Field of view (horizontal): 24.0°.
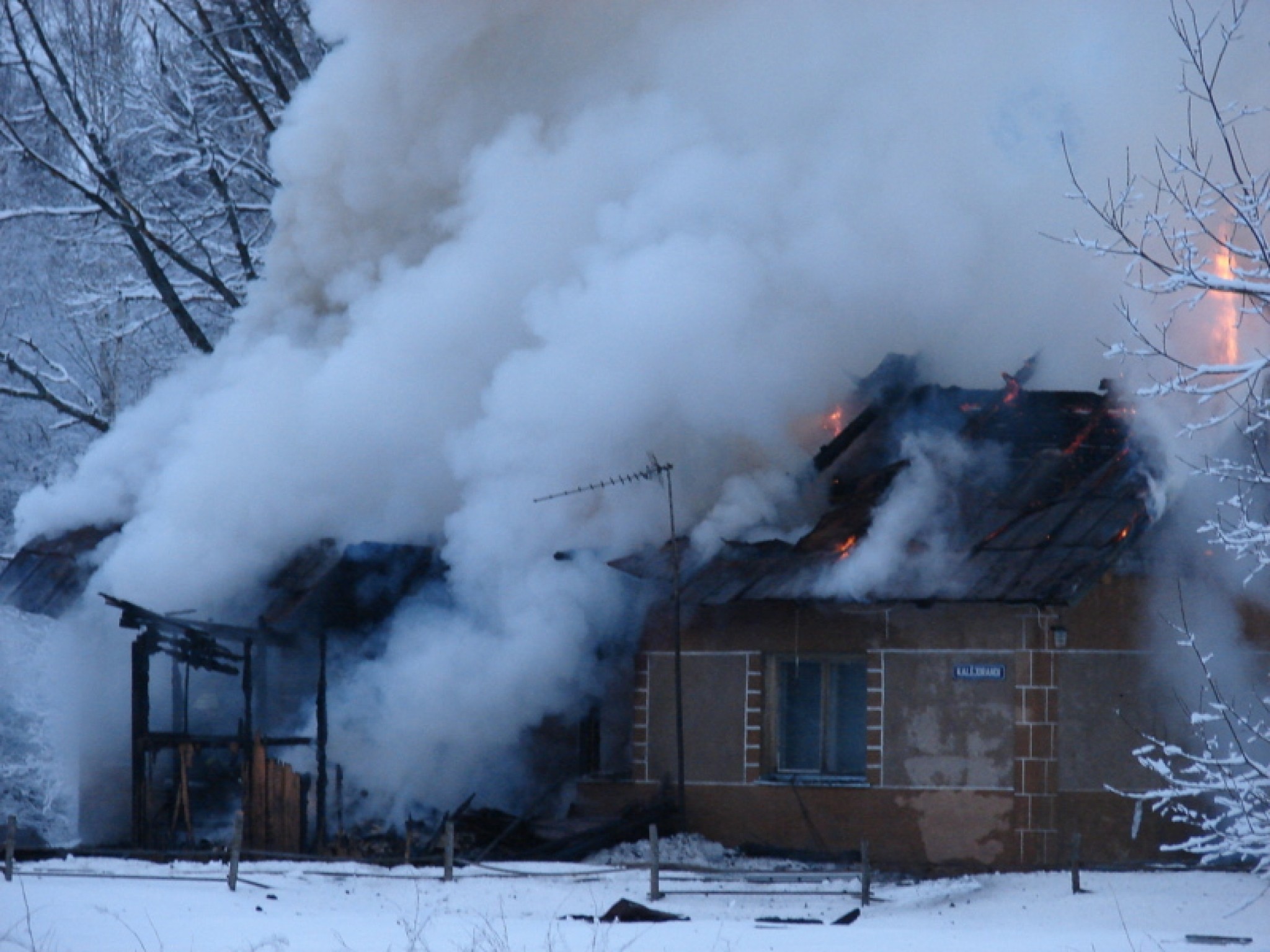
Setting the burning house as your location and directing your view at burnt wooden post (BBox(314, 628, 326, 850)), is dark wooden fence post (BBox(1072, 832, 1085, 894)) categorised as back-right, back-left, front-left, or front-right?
back-left

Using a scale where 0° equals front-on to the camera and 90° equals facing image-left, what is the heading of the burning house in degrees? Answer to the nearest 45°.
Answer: approximately 0°

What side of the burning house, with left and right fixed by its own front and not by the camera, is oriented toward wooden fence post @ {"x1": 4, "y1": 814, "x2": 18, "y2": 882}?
right

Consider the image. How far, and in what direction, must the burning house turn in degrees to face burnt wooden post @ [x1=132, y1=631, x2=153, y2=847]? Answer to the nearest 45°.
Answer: approximately 90° to its right

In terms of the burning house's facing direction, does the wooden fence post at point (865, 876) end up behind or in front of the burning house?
in front

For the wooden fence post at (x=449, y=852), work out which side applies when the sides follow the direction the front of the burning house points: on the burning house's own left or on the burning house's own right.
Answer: on the burning house's own right

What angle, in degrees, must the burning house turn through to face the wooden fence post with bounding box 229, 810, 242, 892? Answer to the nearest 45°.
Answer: approximately 45° to its right

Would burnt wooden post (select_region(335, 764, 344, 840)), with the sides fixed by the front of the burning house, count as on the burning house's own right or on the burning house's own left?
on the burning house's own right
